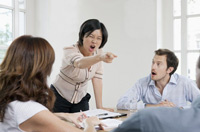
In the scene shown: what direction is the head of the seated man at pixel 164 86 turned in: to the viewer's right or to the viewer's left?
to the viewer's left

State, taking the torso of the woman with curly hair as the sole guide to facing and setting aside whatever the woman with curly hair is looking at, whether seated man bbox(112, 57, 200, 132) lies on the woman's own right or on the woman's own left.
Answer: on the woman's own right

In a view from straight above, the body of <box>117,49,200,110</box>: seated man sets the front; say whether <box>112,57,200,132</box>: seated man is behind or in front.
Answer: in front

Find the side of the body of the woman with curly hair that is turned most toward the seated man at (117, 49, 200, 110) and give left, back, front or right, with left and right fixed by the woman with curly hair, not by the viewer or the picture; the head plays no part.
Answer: front

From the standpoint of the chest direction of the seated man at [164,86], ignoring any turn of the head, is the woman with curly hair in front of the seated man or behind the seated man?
in front

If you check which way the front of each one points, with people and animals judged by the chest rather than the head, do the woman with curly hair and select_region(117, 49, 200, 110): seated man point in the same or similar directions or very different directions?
very different directions

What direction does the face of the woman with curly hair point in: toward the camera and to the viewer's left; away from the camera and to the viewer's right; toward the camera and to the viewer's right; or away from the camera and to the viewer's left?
away from the camera and to the viewer's right

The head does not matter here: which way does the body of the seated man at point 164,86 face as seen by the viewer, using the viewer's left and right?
facing the viewer and to the left of the viewer

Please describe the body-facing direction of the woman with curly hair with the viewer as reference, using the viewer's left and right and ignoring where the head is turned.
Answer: facing away from the viewer and to the right of the viewer
